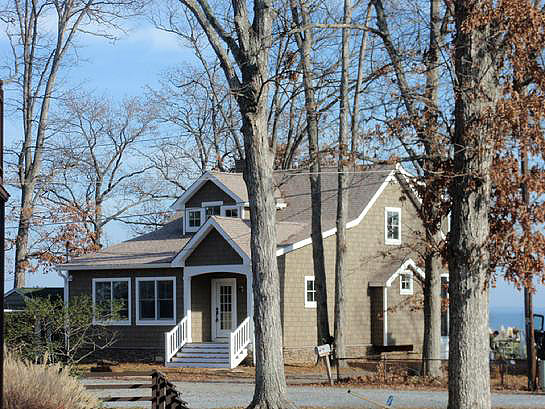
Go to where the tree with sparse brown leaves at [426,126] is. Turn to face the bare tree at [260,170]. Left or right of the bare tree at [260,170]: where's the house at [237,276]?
right

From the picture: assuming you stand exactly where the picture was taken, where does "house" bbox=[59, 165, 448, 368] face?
facing the viewer and to the left of the viewer

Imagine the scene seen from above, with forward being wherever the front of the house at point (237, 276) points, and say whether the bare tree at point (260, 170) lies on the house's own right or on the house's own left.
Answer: on the house's own left

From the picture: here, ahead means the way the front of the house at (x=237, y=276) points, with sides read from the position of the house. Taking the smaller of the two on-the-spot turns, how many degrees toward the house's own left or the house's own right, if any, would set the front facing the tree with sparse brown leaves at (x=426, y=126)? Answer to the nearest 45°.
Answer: approximately 45° to the house's own left
